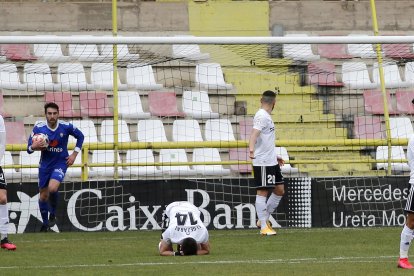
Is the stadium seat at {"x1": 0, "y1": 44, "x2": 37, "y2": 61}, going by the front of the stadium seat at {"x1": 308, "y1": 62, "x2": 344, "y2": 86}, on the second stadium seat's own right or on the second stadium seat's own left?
on the second stadium seat's own right

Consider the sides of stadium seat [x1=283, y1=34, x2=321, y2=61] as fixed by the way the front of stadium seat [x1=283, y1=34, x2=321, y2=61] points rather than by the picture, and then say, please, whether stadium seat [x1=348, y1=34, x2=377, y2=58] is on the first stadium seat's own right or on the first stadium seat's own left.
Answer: on the first stadium seat's own left

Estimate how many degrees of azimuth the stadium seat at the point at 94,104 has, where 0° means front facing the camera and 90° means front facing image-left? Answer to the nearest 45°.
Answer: approximately 315°

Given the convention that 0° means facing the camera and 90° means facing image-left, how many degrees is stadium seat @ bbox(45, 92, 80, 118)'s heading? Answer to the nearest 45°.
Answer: approximately 315°

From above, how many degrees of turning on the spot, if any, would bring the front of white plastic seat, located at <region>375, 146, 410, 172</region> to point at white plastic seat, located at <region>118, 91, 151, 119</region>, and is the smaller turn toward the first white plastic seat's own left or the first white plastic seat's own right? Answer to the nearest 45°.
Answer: approximately 90° to the first white plastic seat's own right
